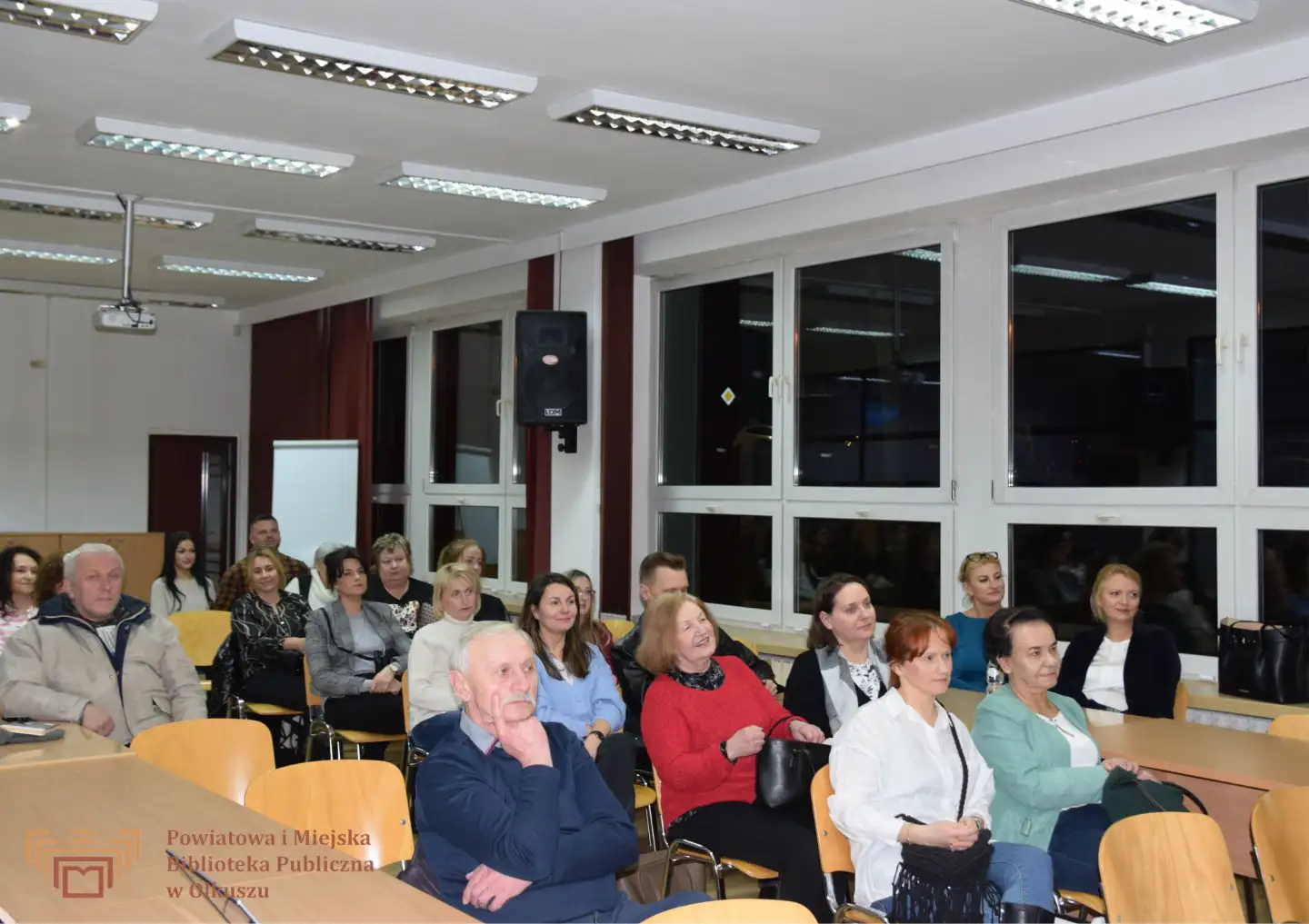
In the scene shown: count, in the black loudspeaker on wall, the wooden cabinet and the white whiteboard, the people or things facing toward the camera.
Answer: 3

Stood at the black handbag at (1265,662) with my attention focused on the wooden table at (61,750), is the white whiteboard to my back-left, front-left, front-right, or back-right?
front-right

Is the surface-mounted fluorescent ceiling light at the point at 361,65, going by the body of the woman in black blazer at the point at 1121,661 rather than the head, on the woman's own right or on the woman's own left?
on the woman's own right

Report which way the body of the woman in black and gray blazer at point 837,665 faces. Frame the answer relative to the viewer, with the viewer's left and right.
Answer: facing the viewer and to the right of the viewer

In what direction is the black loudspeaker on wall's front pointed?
toward the camera

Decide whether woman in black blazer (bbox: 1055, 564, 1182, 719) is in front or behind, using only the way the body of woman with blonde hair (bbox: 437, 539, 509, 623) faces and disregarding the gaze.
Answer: in front

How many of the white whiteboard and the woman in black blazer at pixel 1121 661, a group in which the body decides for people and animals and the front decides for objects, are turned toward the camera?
2

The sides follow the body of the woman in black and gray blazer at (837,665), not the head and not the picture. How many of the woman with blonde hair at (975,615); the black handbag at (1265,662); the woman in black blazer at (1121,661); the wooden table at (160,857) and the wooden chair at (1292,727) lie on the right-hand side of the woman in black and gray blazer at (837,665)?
1

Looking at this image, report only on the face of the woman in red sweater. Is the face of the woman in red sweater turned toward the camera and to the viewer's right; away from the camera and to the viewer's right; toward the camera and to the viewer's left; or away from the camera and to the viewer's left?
toward the camera and to the viewer's right

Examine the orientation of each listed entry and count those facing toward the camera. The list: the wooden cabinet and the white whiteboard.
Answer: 2

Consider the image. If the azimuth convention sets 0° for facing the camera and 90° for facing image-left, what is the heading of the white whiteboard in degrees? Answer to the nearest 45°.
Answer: approximately 0°

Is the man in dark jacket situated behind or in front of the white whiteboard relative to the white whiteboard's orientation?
in front

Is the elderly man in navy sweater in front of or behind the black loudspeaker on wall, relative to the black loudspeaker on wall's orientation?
in front

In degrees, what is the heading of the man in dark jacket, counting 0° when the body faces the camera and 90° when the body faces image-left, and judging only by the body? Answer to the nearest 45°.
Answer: approximately 315°

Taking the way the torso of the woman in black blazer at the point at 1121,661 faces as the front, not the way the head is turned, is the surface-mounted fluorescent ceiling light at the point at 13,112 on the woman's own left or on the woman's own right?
on the woman's own right
